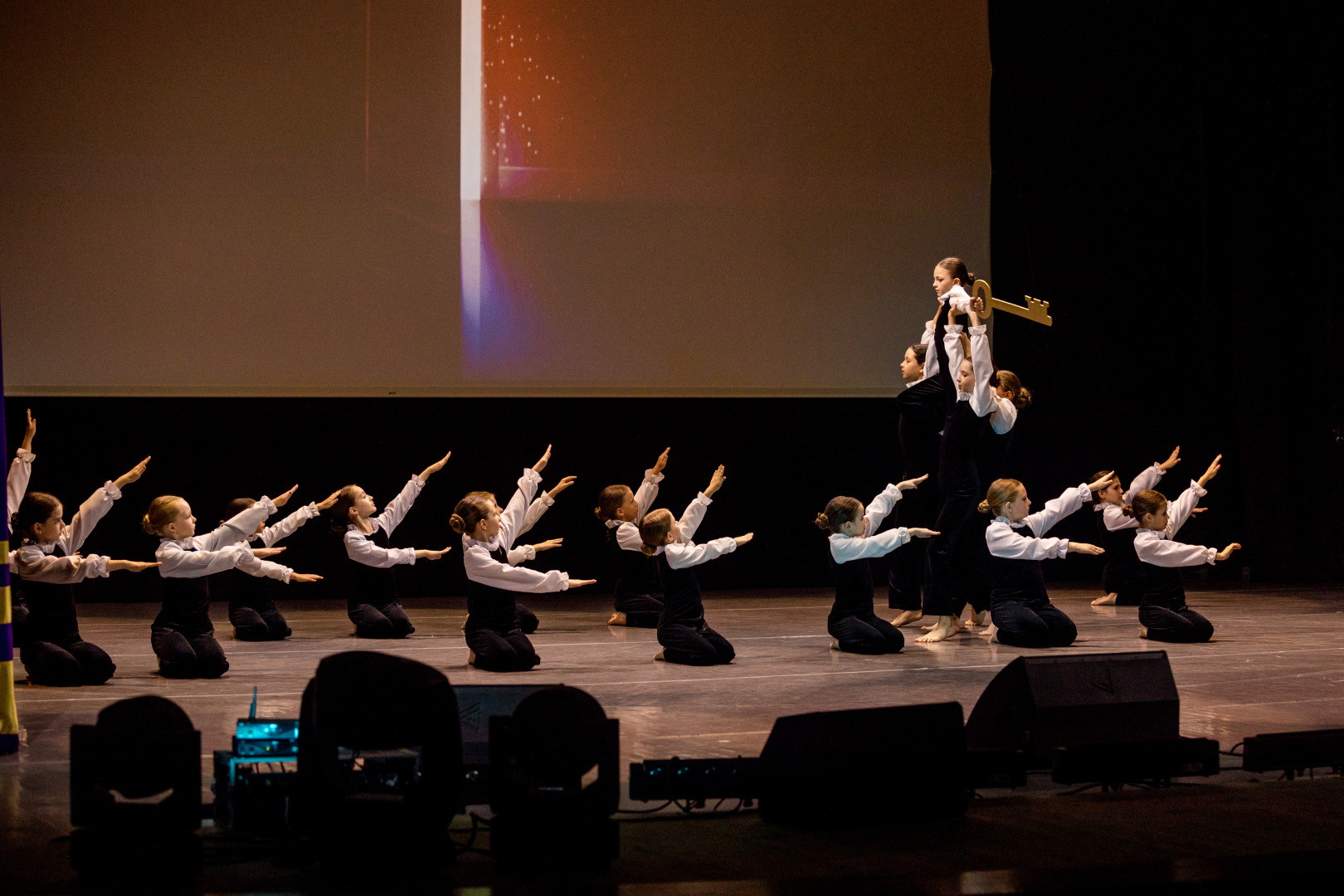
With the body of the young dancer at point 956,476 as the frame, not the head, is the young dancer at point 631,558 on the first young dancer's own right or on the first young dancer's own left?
on the first young dancer's own right

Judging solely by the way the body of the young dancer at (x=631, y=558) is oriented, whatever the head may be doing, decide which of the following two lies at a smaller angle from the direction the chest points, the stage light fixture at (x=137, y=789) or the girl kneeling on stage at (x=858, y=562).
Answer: the girl kneeling on stage

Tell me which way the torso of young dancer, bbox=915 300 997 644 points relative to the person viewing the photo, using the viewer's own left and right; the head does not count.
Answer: facing the viewer and to the left of the viewer

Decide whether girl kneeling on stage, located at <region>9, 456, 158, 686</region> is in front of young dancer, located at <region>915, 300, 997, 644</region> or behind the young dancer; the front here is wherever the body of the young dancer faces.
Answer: in front

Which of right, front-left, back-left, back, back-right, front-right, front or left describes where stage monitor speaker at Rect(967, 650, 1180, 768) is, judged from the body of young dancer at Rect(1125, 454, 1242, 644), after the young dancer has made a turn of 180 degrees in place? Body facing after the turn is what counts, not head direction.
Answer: left

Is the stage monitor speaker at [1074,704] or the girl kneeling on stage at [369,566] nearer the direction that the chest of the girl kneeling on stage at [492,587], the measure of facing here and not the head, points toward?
the stage monitor speaker

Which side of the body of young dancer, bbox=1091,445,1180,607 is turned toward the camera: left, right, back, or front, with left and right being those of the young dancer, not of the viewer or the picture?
right

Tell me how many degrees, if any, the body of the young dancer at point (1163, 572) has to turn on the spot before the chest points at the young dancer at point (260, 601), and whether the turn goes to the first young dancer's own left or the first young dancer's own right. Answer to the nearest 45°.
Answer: approximately 180°

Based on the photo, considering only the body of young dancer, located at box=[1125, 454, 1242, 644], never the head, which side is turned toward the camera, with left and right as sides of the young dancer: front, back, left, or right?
right

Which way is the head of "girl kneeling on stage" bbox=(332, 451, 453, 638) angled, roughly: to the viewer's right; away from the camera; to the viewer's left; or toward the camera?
to the viewer's right

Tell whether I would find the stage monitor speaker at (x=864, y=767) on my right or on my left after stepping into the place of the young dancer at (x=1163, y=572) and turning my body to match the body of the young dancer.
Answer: on my right

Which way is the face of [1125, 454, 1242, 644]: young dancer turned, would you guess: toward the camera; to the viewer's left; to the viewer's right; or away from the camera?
to the viewer's right
